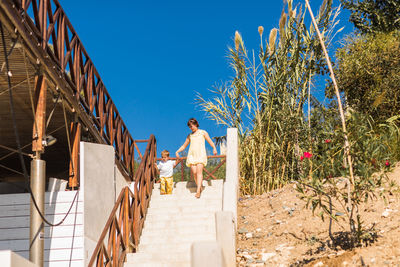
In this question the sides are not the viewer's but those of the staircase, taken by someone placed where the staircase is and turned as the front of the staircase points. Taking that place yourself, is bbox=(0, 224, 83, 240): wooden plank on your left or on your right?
on your right

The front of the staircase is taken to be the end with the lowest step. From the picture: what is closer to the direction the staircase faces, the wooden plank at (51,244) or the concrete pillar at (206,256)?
the concrete pillar

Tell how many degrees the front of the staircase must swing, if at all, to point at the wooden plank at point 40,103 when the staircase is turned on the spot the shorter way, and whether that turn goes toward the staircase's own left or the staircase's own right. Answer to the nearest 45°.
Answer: approximately 45° to the staircase's own right

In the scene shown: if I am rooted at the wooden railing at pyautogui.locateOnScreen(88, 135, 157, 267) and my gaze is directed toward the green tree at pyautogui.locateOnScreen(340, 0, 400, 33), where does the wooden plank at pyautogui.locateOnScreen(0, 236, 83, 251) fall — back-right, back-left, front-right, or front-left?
back-left

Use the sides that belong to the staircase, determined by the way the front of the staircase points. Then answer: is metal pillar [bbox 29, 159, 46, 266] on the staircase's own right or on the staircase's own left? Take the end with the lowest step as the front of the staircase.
on the staircase's own right

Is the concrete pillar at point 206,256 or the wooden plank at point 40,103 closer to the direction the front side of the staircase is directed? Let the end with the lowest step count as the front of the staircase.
the concrete pillar

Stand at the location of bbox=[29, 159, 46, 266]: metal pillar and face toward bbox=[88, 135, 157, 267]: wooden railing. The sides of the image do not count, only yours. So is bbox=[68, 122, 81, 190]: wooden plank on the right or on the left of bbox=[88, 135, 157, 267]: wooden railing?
left

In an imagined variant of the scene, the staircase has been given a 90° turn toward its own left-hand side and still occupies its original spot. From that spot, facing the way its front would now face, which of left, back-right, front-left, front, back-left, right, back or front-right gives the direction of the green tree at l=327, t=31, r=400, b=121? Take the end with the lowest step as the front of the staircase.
front-left

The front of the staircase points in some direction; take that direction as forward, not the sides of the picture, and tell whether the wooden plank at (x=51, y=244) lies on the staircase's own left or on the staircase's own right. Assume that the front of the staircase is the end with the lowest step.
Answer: on the staircase's own right

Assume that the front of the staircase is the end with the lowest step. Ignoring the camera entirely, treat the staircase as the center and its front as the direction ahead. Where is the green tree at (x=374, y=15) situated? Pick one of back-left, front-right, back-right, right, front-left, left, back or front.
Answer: back-left

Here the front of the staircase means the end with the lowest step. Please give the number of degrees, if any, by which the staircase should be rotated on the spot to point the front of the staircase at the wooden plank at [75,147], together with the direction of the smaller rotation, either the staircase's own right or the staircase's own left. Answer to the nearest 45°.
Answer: approximately 90° to the staircase's own right

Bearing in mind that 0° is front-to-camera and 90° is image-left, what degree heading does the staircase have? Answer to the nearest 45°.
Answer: approximately 0°

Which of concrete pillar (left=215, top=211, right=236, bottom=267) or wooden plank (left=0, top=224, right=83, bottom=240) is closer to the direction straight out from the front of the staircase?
the concrete pillar
